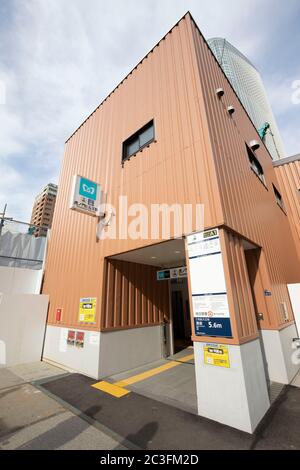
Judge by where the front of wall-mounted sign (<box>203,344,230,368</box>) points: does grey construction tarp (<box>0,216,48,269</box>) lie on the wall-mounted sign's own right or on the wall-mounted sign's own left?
on the wall-mounted sign's own right

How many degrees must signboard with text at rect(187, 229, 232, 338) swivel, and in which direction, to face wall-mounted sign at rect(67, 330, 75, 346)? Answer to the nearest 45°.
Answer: approximately 90° to its right

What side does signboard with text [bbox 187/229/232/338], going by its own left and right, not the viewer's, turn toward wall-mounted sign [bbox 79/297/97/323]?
right

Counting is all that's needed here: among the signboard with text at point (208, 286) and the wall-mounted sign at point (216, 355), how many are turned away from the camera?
0

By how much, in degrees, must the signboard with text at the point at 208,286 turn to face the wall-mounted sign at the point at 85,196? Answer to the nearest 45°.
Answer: approximately 45° to its right

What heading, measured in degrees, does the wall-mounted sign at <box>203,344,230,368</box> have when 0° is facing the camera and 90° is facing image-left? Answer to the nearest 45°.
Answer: approximately 45°

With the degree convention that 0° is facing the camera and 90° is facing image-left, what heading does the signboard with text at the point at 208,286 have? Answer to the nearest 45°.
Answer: approximately 45°
